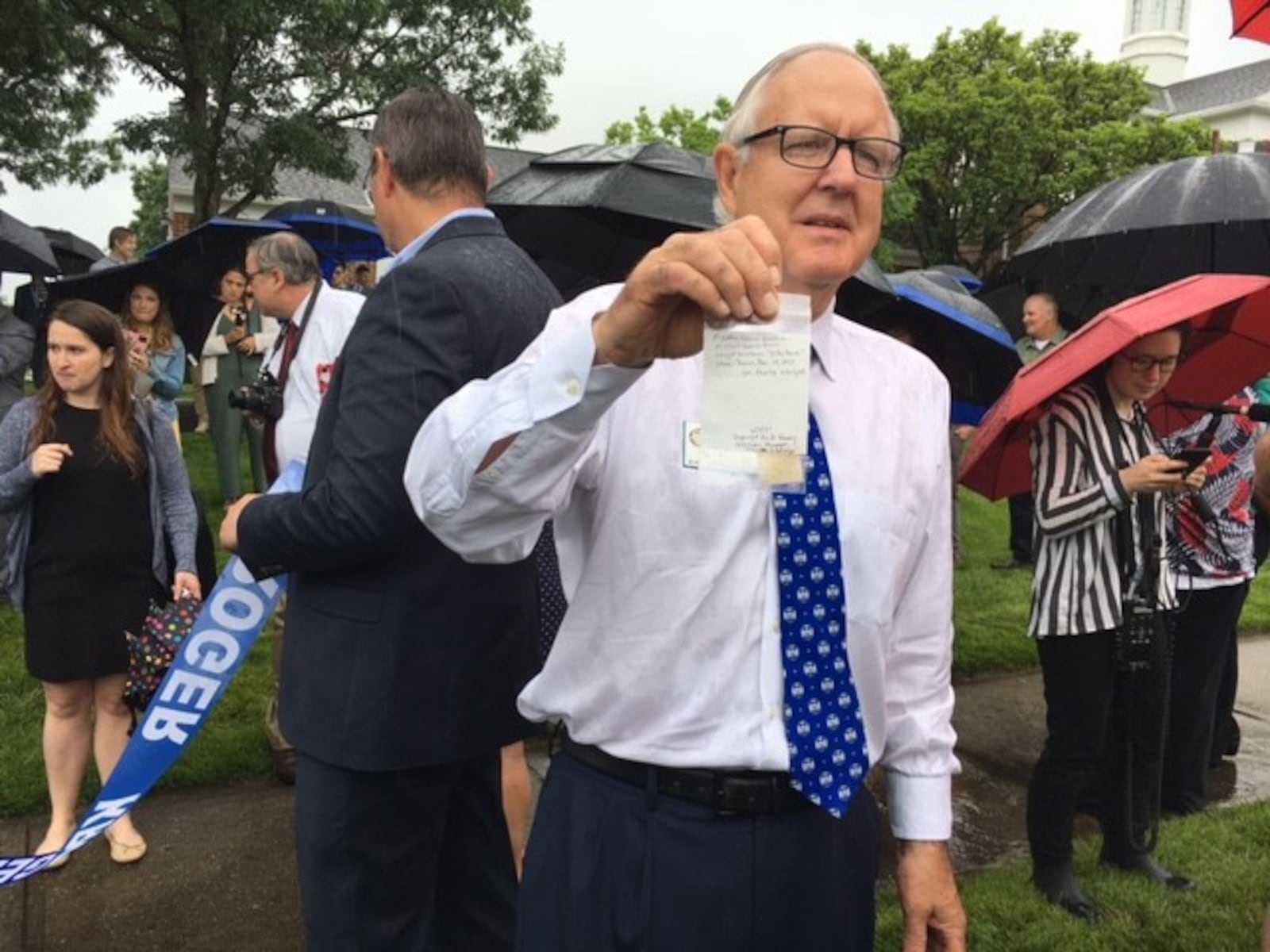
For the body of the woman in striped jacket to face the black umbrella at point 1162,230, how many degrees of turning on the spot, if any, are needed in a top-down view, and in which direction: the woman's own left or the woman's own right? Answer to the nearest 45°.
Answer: approximately 135° to the woman's own left

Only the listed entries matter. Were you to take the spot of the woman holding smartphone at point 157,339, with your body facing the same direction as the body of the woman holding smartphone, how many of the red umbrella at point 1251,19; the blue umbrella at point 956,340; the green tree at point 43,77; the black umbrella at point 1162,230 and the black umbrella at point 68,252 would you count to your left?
3

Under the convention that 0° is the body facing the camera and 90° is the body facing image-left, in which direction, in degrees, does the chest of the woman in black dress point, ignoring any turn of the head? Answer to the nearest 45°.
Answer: approximately 0°

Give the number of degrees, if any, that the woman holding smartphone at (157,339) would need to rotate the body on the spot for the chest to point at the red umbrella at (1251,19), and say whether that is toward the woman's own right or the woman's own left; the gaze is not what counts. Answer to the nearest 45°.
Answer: approximately 90° to the woman's own left

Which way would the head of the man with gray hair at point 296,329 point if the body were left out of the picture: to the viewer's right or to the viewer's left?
to the viewer's left

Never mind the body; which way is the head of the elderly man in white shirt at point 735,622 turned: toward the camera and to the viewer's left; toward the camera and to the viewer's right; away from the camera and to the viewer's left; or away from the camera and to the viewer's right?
toward the camera and to the viewer's right

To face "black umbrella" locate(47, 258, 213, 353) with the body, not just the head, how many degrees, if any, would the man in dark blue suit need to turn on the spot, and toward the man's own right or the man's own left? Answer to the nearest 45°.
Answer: approximately 45° to the man's own right

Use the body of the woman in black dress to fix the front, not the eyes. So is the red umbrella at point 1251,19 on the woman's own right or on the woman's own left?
on the woman's own left
